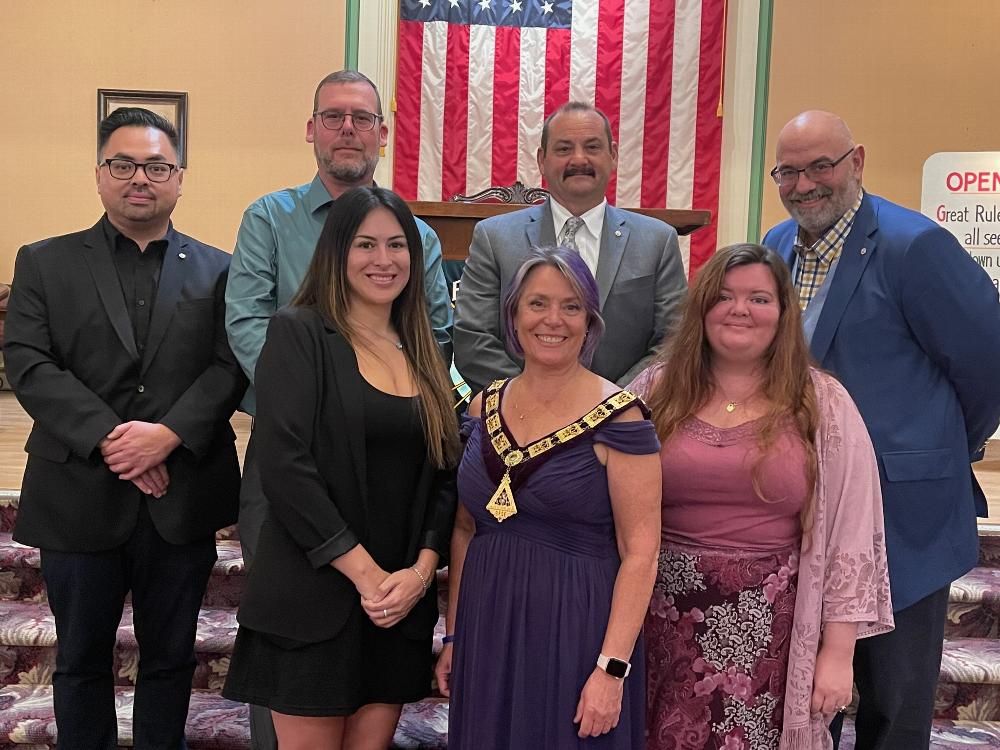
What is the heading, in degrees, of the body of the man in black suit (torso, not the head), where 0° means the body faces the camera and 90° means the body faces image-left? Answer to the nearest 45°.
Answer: approximately 0°

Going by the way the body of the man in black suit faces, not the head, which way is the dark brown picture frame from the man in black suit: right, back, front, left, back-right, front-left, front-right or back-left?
back

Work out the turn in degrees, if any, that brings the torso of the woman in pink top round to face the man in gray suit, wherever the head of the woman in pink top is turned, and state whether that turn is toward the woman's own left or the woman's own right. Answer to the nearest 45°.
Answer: approximately 135° to the woman's own right

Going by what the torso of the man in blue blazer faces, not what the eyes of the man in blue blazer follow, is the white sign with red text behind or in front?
behind

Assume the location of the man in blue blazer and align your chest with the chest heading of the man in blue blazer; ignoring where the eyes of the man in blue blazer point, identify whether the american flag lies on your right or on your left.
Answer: on your right

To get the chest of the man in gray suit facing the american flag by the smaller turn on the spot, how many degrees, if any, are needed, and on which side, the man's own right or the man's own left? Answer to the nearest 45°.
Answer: approximately 180°

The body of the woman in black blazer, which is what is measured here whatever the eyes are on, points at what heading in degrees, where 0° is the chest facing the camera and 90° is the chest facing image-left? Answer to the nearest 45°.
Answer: approximately 315°

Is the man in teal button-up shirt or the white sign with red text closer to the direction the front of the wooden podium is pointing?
the man in teal button-up shirt
